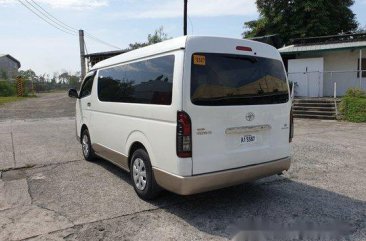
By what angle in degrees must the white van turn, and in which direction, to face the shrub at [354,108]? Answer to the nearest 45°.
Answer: approximately 90° to its right

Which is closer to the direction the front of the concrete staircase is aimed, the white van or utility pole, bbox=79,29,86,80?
the white van

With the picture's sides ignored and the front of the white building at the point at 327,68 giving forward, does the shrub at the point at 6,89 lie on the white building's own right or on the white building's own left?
on the white building's own right

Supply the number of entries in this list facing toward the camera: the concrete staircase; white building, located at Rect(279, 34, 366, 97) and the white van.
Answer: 2

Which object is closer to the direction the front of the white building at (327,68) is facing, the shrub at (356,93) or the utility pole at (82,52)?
the shrub

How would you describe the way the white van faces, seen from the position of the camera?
facing away from the viewer and to the left of the viewer

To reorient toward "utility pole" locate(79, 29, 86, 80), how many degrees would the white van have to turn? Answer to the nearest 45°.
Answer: approximately 45° to its right

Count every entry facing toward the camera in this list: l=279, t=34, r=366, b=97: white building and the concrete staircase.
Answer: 2

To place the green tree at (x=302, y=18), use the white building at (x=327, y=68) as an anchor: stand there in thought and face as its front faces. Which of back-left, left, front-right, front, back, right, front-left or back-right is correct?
back
